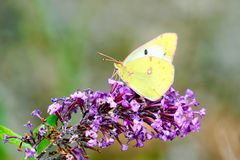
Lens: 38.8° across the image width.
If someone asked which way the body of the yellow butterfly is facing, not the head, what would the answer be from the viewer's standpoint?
to the viewer's left

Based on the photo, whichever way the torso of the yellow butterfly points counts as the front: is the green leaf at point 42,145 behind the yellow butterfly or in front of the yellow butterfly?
in front

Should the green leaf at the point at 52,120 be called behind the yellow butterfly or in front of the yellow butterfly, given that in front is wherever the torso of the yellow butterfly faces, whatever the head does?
in front
